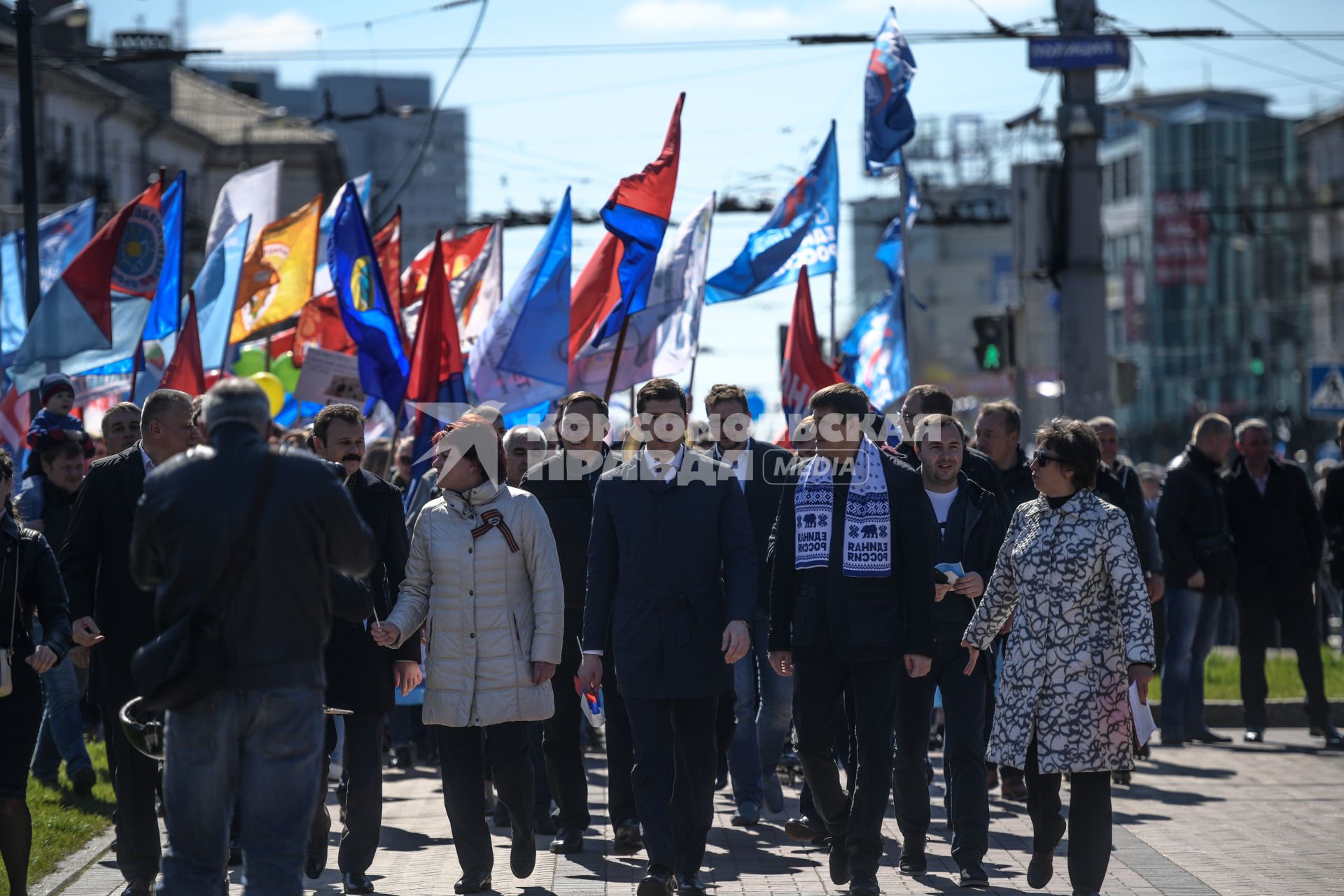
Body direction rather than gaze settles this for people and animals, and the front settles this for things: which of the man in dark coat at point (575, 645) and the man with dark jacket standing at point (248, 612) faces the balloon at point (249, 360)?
the man with dark jacket standing

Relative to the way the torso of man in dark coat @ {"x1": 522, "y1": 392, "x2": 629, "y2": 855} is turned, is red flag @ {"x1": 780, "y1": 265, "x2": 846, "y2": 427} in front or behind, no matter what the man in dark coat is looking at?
behind

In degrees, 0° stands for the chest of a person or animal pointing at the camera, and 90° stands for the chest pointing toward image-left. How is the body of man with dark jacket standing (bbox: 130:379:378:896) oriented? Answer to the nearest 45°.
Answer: approximately 180°

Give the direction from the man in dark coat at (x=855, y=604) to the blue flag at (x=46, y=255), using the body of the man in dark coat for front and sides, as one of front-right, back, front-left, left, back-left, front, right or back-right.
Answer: back-right

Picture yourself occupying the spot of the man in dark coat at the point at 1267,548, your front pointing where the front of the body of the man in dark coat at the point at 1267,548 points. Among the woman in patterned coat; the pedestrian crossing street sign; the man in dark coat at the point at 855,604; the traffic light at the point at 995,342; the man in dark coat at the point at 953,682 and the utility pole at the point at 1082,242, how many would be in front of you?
3

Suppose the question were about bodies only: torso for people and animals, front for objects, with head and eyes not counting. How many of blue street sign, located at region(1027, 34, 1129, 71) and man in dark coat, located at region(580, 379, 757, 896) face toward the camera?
2
